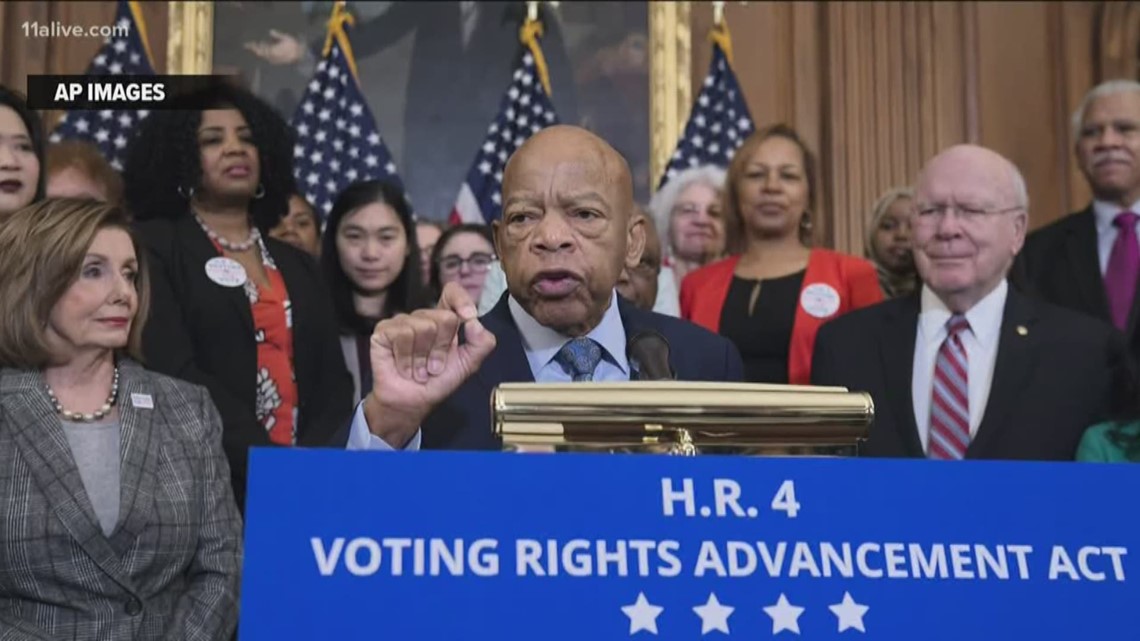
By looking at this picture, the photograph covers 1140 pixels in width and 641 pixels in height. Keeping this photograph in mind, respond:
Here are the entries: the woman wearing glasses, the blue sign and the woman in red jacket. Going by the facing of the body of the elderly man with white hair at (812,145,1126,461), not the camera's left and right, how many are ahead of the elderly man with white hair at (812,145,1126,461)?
1

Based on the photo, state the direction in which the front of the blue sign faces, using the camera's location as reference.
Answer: facing the viewer

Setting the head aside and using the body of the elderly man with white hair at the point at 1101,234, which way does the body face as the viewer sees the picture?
toward the camera

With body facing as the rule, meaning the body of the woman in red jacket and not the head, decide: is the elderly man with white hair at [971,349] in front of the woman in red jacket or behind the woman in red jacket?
in front

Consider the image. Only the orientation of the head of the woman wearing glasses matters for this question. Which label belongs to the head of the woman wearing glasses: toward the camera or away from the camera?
toward the camera

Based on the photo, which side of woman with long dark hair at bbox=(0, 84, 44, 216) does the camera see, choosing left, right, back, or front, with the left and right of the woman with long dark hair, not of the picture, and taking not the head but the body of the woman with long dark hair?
front

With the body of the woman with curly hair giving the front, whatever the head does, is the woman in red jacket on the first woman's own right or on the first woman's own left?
on the first woman's own left

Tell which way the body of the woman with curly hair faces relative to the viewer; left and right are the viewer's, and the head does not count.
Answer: facing the viewer and to the right of the viewer

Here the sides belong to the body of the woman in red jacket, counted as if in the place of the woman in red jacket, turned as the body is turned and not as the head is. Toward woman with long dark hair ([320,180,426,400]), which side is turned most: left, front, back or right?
right

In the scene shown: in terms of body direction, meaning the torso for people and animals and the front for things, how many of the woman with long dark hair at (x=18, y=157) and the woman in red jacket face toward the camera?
2

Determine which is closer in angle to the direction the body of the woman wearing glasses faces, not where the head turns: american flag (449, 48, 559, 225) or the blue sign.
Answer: the blue sign

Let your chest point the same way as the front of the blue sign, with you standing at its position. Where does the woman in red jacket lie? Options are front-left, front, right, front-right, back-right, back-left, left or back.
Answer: back

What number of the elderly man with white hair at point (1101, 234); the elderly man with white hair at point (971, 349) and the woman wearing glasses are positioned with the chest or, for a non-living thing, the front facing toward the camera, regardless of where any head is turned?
3

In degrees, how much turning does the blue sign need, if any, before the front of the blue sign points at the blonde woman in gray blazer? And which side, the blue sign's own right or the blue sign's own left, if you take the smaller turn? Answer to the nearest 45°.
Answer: approximately 135° to the blue sign's own right

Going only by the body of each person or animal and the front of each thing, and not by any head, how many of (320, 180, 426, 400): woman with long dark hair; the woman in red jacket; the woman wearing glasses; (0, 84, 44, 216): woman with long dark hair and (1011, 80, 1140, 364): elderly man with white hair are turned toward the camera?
5
